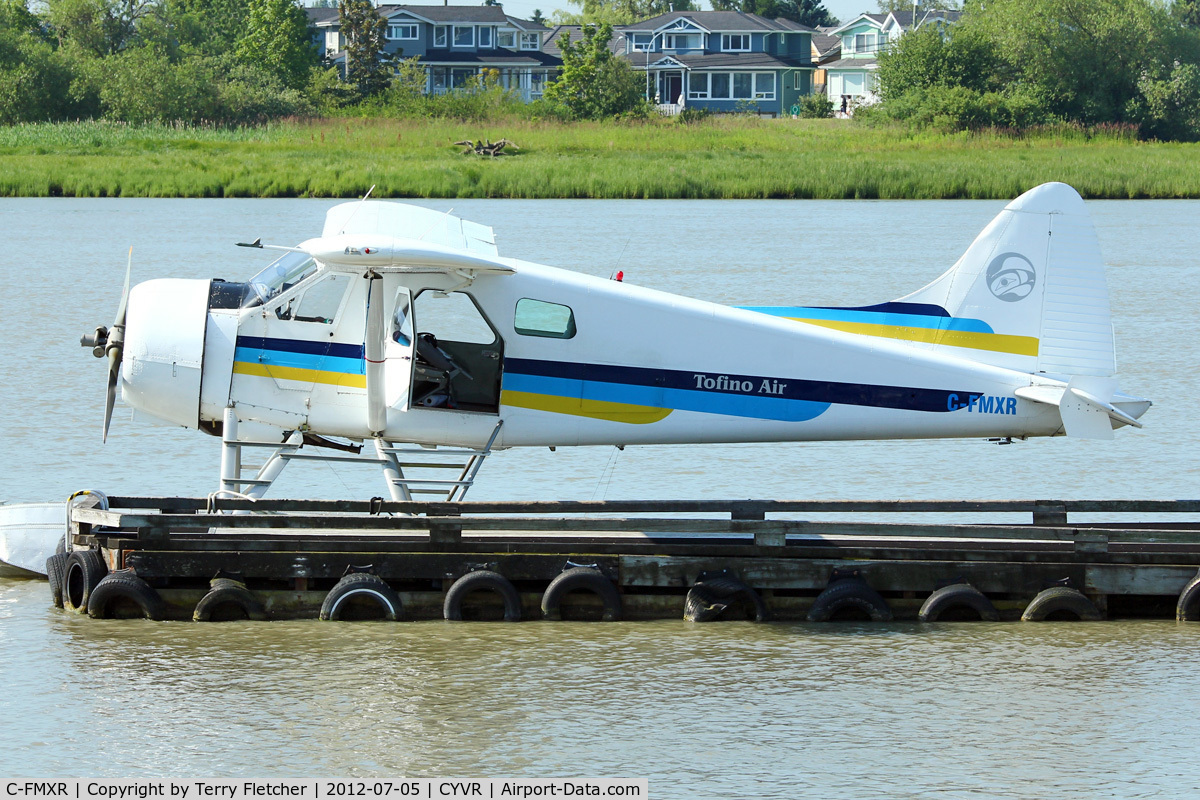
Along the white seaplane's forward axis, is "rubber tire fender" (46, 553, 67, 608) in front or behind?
in front

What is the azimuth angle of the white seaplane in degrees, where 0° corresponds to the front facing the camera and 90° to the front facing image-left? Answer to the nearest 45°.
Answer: approximately 90°
